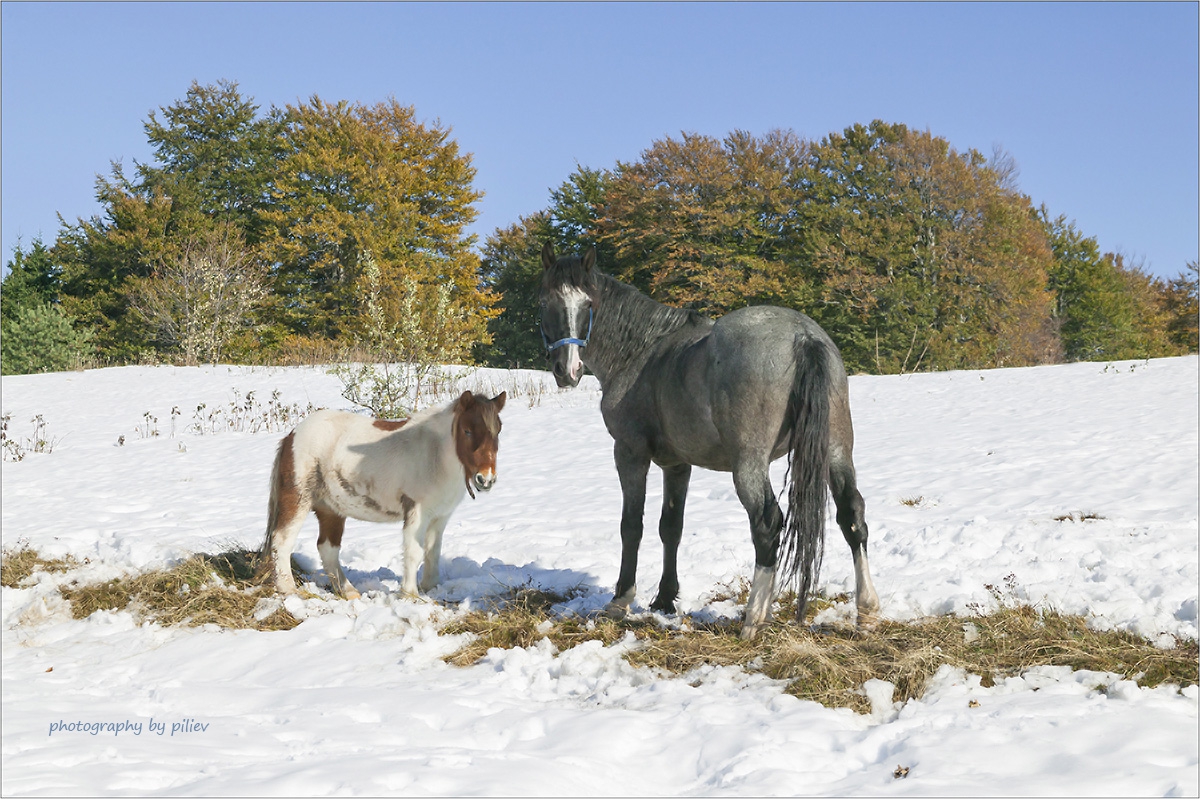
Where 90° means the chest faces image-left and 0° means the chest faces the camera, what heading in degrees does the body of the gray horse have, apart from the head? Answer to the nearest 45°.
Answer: approximately 135°

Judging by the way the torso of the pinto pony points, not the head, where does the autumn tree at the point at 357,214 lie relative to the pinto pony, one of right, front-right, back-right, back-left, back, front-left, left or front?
left

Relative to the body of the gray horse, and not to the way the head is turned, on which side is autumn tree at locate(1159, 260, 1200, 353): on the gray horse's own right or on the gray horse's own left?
on the gray horse's own right

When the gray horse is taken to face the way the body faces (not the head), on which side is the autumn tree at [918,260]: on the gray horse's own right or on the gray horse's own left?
on the gray horse's own right

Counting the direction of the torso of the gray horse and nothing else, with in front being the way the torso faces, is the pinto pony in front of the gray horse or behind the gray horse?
in front

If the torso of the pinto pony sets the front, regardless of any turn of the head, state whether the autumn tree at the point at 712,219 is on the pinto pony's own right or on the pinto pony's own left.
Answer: on the pinto pony's own left

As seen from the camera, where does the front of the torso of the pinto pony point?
to the viewer's right

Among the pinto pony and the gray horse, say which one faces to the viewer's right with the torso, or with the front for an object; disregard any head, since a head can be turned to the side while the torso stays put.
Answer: the pinto pony

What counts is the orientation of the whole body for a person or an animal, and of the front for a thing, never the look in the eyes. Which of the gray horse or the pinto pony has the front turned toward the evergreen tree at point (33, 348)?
the gray horse

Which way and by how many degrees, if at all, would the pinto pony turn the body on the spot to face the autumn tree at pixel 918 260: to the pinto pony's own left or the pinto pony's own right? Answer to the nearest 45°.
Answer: approximately 45° to the pinto pony's own left

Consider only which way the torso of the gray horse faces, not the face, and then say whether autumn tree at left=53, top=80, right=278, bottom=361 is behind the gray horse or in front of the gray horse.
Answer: in front

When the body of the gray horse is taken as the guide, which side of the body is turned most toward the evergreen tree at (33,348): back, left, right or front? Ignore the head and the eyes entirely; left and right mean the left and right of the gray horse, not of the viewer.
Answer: front

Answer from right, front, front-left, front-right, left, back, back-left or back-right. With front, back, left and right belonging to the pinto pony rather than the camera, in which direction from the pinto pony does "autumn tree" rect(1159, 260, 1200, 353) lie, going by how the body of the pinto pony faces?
front-left
